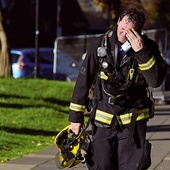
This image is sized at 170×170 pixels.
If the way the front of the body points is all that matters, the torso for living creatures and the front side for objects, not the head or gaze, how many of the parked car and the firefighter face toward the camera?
1

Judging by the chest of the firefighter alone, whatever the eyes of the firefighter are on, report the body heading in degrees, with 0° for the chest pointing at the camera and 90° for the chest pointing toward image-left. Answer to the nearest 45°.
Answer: approximately 0°

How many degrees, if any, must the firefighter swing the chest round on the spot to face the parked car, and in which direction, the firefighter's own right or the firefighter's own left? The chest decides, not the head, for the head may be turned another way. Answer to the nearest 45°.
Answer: approximately 180°
